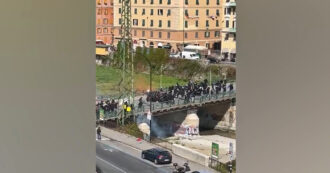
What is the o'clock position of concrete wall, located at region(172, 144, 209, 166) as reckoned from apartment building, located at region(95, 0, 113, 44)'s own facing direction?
The concrete wall is roughly at 11 o'clock from the apartment building.

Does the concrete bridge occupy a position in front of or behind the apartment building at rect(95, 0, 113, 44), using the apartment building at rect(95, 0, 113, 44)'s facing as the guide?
in front

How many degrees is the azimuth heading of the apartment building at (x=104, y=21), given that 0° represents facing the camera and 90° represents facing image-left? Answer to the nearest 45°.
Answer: approximately 0°

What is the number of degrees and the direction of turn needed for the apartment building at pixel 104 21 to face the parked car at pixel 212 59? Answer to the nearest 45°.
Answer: approximately 45° to its left
